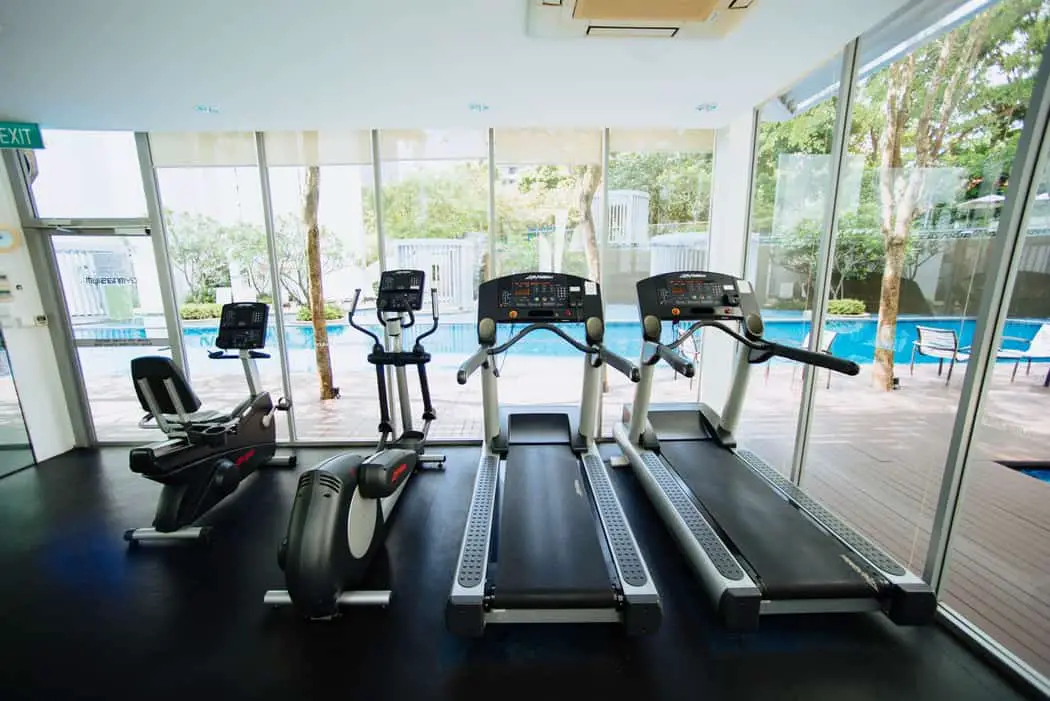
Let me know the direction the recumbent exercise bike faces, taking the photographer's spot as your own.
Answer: facing away from the viewer and to the right of the viewer

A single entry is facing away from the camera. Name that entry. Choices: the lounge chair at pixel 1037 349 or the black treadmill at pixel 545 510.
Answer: the black treadmill

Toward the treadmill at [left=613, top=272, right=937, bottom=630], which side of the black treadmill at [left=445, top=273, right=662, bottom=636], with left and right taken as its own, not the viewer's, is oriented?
right

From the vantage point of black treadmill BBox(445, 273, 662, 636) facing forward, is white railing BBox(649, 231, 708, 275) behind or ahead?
ahead

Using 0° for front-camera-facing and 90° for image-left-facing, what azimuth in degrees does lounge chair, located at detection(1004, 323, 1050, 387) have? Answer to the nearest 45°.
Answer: approximately 90°

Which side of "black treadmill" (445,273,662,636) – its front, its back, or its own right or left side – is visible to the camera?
back

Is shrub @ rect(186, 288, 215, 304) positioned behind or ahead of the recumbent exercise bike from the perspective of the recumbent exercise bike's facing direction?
ahead

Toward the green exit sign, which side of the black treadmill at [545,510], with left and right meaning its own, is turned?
left

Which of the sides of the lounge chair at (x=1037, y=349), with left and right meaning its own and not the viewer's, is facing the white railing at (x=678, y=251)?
front
